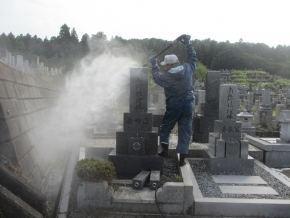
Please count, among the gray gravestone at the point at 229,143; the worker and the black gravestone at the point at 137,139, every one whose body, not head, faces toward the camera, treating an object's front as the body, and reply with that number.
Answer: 2

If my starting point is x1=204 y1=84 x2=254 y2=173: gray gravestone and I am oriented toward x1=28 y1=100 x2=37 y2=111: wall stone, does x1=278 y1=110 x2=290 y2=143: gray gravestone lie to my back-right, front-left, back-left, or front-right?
back-right

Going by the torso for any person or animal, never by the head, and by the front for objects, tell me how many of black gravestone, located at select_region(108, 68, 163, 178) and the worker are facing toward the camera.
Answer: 1

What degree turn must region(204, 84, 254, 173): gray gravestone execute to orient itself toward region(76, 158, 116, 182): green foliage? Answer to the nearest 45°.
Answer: approximately 45° to its right

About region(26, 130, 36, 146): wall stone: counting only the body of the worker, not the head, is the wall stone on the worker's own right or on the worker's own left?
on the worker's own left

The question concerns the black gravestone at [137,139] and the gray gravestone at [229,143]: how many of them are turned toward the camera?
2

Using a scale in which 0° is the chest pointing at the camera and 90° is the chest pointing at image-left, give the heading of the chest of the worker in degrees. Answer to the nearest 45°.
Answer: approximately 135°

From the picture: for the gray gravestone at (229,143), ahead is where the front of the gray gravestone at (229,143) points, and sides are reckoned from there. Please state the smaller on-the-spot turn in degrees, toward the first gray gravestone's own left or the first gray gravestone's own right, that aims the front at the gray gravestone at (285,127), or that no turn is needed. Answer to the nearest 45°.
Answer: approximately 135° to the first gray gravestone's own left

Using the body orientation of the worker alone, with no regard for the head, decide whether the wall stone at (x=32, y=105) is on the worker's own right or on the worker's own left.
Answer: on the worker's own left

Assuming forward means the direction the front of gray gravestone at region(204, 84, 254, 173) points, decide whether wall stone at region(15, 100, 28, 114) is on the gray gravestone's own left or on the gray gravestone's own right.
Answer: on the gray gravestone's own right
